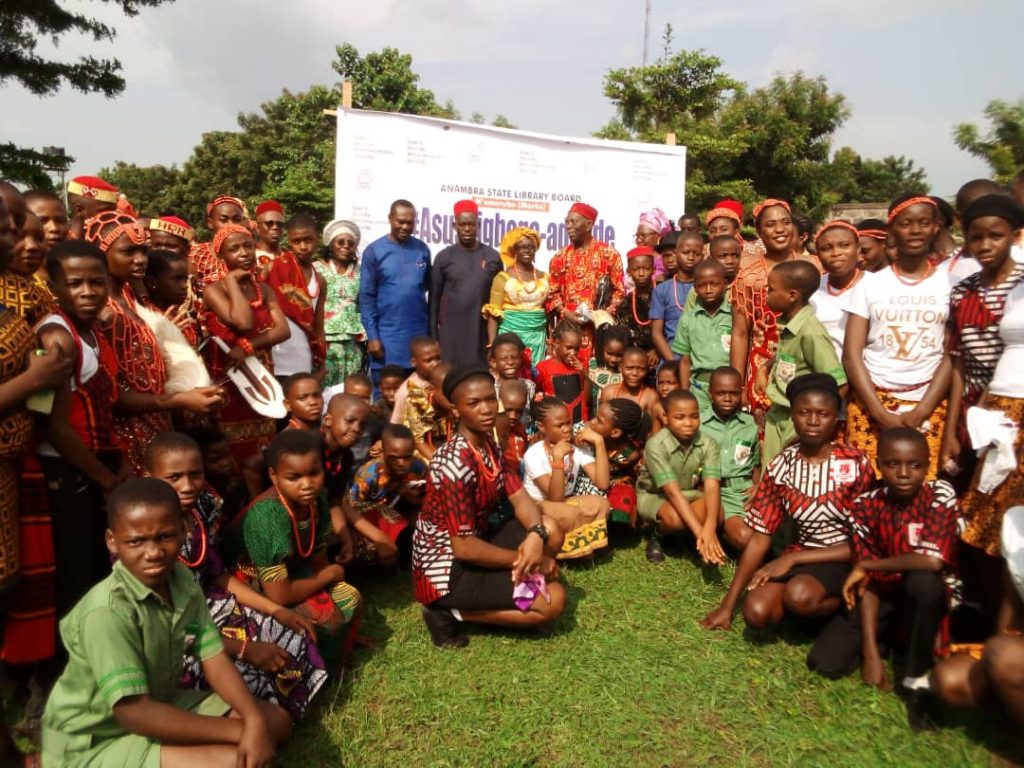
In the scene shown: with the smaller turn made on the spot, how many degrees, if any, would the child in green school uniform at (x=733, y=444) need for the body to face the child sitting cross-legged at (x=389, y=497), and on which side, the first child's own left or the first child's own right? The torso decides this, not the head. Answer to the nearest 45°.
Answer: approximately 45° to the first child's own right

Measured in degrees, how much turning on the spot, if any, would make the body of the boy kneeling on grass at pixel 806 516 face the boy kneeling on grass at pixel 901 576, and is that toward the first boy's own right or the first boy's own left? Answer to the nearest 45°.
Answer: approximately 45° to the first boy's own left

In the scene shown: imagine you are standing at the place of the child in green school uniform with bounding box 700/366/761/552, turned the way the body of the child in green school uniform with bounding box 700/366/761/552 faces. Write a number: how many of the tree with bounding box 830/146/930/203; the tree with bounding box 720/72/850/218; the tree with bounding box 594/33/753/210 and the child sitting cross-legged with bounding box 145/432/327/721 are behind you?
3

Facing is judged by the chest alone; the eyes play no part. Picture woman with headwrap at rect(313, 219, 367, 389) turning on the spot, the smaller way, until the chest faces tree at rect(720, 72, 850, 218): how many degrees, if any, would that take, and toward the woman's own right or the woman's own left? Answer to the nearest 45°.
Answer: approximately 135° to the woman's own left

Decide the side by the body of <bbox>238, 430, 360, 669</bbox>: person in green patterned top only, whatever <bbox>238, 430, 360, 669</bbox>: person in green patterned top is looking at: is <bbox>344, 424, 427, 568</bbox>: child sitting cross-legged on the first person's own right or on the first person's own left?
on the first person's own left

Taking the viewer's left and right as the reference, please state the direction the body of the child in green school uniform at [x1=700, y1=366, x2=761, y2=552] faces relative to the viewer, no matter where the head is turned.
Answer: facing the viewer

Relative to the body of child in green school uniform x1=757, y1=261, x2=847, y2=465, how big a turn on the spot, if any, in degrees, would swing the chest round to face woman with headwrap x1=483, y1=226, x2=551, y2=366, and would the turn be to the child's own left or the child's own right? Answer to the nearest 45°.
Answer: approximately 45° to the child's own right

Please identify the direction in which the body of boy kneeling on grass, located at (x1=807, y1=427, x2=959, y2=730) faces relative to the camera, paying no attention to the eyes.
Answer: toward the camera

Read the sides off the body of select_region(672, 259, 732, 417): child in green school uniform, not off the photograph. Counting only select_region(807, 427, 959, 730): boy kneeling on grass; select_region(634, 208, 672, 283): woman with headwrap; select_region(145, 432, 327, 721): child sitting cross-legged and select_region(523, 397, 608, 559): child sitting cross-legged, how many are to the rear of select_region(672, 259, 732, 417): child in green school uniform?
1

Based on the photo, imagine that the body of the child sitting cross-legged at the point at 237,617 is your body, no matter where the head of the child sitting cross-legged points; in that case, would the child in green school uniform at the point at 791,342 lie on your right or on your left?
on your left

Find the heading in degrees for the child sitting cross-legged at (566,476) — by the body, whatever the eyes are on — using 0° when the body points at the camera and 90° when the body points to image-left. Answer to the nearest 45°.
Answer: approximately 315°

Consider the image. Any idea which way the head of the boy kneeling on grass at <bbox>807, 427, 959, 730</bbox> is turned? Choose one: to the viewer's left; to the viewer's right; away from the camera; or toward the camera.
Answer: toward the camera

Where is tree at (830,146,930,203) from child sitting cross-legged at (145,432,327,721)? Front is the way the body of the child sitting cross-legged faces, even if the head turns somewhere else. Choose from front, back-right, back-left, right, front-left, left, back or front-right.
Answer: left

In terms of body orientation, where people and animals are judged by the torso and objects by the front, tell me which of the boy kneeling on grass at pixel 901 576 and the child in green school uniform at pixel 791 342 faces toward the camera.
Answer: the boy kneeling on grass

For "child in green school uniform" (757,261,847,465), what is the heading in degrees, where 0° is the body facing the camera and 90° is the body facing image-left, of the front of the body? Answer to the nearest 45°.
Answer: approximately 90°

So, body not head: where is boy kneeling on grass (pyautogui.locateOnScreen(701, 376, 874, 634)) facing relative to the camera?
toward the camera

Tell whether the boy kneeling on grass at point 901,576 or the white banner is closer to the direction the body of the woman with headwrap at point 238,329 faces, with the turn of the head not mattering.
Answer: the boy kneeling on grass

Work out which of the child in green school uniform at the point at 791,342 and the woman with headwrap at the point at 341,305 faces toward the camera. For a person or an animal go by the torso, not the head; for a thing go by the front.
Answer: the woman with headwrap

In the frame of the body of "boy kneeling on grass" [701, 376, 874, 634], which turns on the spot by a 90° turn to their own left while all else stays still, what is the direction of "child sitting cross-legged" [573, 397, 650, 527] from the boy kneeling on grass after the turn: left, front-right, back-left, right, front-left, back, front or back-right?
back-left
